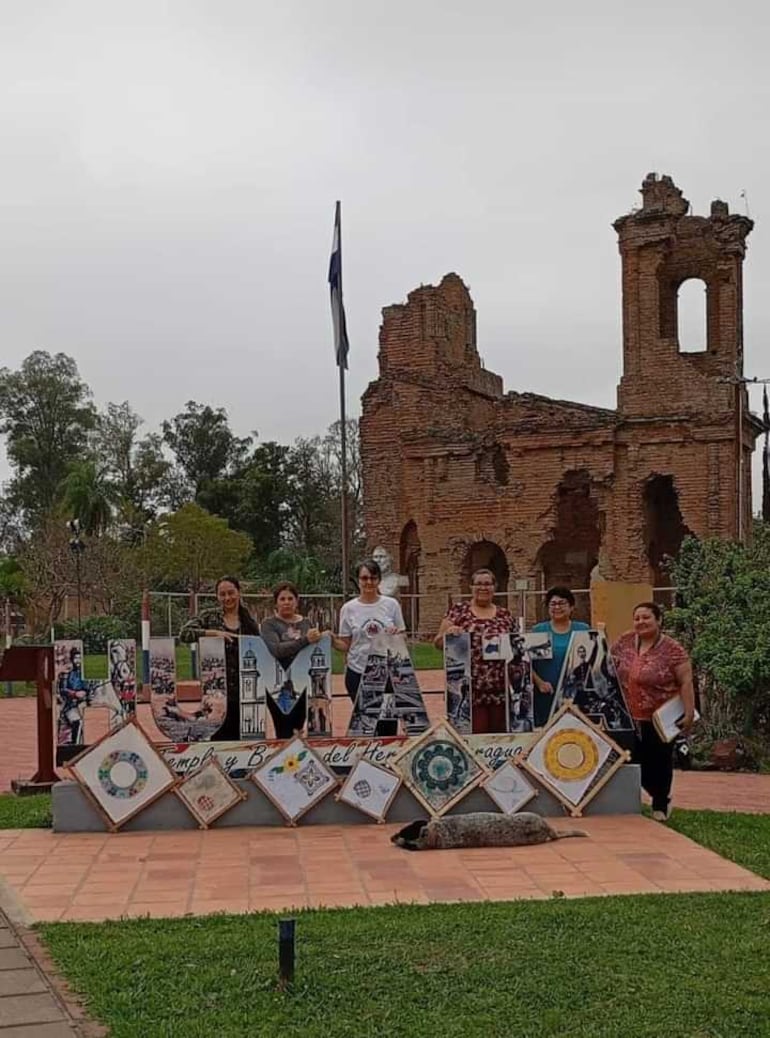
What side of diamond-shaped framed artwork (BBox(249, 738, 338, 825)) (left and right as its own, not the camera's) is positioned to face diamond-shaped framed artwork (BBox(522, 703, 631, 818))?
left

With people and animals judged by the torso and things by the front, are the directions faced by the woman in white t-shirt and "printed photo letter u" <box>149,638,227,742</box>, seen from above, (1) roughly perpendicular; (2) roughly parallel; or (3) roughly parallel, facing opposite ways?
roughly parallel

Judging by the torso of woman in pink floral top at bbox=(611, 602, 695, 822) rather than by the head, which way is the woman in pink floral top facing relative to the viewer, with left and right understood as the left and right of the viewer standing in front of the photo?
facing the viewer and to the left of the viewer

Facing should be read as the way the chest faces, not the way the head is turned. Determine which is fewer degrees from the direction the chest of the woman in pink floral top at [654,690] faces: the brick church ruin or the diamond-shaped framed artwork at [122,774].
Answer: the diamond-shaped framed artwork

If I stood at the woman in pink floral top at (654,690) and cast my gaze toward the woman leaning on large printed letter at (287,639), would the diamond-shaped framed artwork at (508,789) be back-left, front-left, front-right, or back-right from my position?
front-left

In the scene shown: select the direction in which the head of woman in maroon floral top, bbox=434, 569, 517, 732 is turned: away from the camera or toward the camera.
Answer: toward the camera

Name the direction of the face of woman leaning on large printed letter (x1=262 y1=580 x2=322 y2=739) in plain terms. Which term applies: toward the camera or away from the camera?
toward the camera

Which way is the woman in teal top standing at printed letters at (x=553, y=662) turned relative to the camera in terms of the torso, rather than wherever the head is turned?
toward the camera

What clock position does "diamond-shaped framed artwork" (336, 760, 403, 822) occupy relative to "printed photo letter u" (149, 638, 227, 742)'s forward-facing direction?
The diamond-shaped framed artwork is roughly at 10 o'clock from the printed photo letter u.

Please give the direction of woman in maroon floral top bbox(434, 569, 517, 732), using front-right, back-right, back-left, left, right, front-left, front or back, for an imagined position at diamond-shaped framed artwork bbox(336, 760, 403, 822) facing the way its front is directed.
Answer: back-left

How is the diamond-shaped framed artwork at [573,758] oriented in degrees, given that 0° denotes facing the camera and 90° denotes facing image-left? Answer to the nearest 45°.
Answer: approximately 0°

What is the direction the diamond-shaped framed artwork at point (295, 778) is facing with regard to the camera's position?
facing the viewer

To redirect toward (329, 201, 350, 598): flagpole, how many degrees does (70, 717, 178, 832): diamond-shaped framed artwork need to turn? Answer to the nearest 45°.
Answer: approximately 180°

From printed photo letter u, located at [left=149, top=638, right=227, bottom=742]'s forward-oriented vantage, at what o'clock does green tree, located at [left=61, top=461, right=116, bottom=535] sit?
The green tree is roughly at 6 o'clock from the printed photo letter u.

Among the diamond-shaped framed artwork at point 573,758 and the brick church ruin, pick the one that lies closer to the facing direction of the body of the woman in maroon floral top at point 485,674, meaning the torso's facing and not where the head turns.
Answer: the diamond-shaped framed artwork
